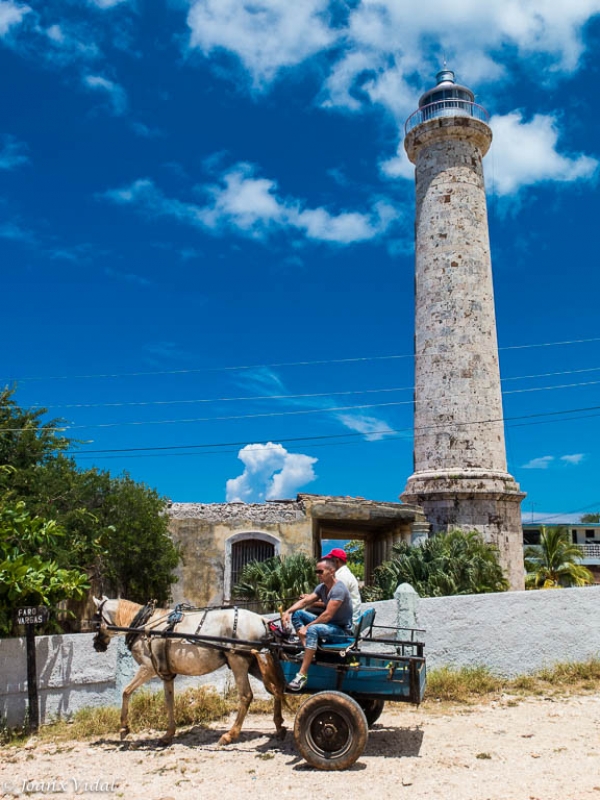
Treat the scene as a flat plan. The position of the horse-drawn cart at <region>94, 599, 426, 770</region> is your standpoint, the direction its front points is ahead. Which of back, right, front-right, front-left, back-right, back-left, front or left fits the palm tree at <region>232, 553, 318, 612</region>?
right

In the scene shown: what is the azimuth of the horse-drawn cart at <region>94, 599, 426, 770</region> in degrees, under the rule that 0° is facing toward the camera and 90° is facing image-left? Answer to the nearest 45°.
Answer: approximately 90°

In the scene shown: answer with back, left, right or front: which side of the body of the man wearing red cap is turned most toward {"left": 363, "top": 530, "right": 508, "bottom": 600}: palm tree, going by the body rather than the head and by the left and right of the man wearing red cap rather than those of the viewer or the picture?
right

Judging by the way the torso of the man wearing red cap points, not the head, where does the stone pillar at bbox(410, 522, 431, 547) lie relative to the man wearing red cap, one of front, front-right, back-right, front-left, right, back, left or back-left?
right

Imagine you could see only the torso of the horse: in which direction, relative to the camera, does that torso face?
to the viewer's left

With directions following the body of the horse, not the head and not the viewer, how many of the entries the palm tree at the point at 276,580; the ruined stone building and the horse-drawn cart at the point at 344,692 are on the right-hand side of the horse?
2

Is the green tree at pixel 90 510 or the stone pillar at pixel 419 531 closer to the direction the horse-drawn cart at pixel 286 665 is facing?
the green tree

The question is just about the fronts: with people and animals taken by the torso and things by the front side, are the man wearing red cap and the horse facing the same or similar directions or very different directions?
same or similar directions

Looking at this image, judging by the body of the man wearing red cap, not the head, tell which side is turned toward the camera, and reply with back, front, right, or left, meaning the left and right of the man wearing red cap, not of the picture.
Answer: left

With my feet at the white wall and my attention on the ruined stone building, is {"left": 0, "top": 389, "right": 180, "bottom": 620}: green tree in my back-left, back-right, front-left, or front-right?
front-left

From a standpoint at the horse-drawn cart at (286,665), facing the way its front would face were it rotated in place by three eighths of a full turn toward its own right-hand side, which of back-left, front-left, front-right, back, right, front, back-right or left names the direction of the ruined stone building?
front-left

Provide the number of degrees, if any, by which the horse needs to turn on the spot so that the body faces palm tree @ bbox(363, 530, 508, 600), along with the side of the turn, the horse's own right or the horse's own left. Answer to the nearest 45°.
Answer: approximately 135° to the horse's own right

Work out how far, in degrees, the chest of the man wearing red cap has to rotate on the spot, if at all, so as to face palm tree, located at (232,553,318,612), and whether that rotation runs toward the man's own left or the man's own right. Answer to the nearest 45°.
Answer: approximately 90° to the man's own right
